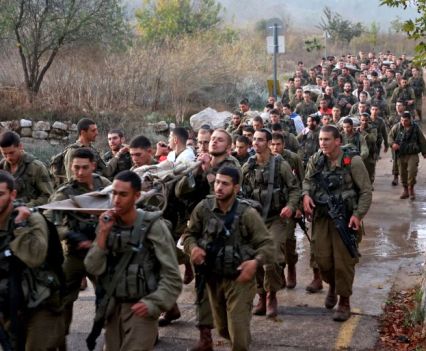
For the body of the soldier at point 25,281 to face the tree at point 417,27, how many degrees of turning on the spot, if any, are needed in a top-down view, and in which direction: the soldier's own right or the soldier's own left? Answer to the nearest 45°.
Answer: approximately 135° to the soldier's own left

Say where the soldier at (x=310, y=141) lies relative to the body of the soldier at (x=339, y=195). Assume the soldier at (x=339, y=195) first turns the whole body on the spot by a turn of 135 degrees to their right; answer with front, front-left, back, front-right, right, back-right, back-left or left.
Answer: front

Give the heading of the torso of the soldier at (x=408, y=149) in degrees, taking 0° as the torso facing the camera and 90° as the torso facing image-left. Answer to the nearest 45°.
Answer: approximately 0°

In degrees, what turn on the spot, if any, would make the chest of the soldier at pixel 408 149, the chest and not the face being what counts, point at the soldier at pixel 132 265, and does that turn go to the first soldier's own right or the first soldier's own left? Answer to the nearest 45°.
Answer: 0° — they already face them

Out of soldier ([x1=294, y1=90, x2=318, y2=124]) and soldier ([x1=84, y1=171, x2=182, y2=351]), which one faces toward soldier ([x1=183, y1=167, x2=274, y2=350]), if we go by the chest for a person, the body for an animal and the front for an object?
soldier ([x1=294, y1=90, x2=318, y2=124])

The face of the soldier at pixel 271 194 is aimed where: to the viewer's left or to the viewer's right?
to the viewer's left

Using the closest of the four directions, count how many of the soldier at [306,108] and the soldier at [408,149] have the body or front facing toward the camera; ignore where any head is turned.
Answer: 2

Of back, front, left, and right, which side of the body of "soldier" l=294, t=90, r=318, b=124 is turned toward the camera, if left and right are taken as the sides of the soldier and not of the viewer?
front

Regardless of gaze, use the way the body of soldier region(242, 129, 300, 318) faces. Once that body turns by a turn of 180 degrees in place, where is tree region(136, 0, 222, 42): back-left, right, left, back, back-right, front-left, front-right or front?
front-left

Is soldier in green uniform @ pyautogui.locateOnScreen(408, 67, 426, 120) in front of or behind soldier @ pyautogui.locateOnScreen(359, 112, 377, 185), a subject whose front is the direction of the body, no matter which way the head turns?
behind

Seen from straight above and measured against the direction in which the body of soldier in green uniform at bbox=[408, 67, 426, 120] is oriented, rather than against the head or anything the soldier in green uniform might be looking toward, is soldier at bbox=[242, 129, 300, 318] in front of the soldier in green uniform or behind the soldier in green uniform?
in front
